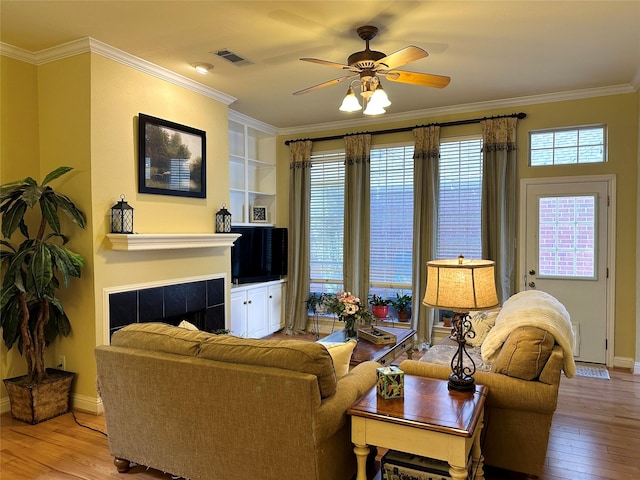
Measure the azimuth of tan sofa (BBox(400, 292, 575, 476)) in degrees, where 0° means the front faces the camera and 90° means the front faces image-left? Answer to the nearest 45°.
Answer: approximately 90°

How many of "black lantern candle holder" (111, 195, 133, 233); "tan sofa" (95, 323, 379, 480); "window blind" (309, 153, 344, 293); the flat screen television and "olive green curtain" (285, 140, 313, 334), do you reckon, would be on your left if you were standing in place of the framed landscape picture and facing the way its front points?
3

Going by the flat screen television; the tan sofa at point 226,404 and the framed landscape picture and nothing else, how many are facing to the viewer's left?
0

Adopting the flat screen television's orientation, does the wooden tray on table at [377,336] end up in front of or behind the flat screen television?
in front

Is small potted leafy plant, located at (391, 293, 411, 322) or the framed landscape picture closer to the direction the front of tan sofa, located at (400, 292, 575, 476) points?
the framed landscape picture

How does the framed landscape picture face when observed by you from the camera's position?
facing the viewer and to the right of the viewer

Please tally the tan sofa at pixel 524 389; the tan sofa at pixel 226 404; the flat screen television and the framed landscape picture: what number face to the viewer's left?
1

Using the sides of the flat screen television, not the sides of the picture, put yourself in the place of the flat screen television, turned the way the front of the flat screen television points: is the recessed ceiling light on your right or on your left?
on your right

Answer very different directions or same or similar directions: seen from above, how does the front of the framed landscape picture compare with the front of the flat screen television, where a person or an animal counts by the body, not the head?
same or similar directions

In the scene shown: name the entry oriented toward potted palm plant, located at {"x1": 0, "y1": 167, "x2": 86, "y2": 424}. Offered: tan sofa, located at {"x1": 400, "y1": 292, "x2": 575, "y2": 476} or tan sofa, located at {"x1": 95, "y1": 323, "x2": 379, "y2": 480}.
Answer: tan sofa, located at {"x1": 400, "y1": 292, "x2": 575, "y2": 476}

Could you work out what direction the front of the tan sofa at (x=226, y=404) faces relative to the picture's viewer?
facing away from the viewer and to the right of the viewer

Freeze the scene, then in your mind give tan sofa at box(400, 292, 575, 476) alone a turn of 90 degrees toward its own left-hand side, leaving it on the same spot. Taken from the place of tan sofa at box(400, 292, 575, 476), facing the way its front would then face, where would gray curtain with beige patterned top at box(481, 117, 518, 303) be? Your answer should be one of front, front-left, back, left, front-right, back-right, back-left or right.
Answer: back
